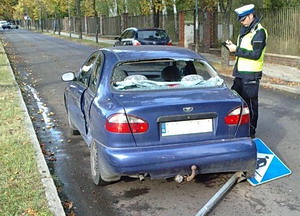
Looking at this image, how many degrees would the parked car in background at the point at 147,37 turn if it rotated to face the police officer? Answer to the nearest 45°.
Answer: approximately 135° to its left

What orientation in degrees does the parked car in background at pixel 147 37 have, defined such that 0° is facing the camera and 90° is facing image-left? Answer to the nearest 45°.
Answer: approximately 135°

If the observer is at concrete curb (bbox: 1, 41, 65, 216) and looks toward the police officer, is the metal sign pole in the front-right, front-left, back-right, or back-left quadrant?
front-right

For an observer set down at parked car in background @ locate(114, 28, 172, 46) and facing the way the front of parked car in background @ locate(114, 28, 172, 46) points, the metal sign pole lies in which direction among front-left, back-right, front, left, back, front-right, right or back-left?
back-left

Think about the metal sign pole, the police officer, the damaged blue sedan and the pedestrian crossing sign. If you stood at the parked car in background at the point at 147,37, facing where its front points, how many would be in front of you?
0

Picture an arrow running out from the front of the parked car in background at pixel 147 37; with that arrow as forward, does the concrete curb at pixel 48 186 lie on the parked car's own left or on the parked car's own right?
on the parked car's own left

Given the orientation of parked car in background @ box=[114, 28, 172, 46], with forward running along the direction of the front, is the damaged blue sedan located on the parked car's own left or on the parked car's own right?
on the parked car's own left

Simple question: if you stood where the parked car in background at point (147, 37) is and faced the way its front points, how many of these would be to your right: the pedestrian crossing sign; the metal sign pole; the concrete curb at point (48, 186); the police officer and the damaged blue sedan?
0

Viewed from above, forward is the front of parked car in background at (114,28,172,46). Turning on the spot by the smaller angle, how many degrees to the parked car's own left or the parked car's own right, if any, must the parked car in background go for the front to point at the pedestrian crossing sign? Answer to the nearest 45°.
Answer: approximately 135° to the parked car's own left
